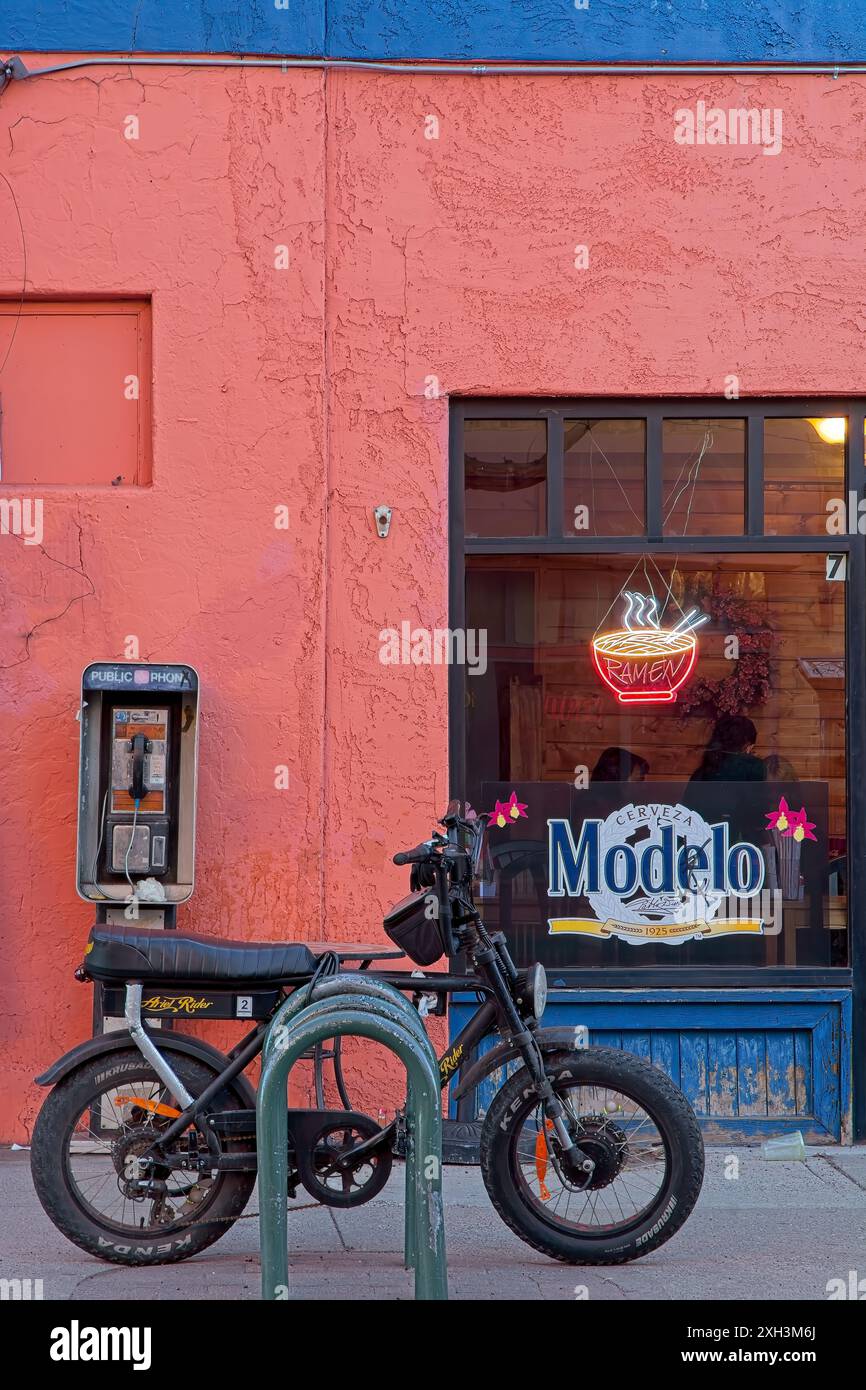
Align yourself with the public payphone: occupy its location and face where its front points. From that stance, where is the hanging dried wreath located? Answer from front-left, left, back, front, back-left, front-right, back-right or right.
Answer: left

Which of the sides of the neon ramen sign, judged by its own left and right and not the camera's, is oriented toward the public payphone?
right

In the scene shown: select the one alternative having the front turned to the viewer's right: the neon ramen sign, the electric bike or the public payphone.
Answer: the electric bike

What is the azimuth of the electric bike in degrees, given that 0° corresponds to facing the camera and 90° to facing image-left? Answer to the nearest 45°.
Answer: approximately 270°

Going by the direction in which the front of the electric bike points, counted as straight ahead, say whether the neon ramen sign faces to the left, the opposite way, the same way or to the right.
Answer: to the right

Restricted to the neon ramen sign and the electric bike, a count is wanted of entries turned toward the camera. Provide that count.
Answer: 1

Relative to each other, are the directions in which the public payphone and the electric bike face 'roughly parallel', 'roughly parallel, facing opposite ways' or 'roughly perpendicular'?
roughly perpendicular

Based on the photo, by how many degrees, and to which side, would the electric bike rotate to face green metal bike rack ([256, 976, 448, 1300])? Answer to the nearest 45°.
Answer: approximately 45° to its right

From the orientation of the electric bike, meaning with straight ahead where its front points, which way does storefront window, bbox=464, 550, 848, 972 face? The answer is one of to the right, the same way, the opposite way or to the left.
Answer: to the right

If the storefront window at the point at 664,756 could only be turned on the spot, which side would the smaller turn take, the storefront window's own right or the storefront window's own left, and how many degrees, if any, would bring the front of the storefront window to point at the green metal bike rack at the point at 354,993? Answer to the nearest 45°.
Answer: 0° — it already faces it

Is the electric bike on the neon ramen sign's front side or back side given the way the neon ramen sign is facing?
on the front side

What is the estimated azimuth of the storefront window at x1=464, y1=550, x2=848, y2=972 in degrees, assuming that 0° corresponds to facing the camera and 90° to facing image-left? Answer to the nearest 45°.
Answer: approximately 0°

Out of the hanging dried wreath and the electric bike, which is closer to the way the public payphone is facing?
the electric bike

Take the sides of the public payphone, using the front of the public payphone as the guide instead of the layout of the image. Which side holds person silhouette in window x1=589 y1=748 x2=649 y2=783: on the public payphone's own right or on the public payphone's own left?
on the public payphone's own left

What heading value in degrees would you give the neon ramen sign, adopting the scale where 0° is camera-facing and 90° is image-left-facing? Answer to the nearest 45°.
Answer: approximately 0°

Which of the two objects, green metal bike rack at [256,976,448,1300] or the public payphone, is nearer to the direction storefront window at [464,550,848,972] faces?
the green metal bike rack
